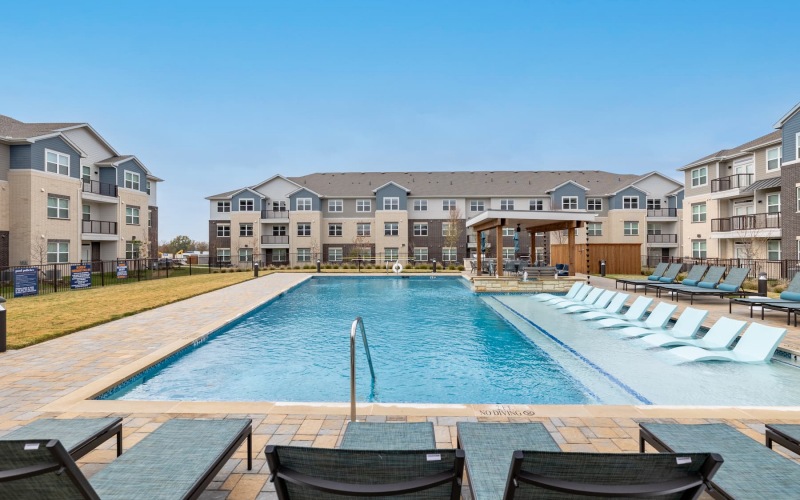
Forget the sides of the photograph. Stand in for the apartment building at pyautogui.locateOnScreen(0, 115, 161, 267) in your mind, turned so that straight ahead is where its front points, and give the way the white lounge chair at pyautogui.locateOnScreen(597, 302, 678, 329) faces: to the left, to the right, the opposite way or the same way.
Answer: the opposite way

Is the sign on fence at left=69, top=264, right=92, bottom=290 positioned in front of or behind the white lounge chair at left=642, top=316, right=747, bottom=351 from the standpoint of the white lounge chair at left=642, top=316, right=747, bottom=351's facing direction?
in front

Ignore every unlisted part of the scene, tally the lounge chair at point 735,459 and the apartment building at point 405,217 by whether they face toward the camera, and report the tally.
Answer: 1

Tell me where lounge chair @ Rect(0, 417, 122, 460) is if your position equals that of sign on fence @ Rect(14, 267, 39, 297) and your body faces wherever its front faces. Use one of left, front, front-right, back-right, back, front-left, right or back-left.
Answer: front-right

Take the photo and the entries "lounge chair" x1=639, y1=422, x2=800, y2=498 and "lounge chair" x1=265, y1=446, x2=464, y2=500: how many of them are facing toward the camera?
0

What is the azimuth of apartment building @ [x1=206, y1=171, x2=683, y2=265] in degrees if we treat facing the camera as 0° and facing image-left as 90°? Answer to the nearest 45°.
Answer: approximately 0°

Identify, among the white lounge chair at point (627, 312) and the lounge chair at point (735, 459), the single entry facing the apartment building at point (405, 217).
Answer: the lounge chair

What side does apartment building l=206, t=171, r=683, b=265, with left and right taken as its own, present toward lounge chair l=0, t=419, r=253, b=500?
front

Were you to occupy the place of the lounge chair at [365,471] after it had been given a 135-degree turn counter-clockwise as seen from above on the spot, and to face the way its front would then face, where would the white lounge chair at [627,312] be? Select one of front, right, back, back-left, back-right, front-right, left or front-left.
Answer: back

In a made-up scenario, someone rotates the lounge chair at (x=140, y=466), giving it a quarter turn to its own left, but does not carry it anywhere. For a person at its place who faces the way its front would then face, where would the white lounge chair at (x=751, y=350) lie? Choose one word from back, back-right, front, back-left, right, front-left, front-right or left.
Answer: back-right

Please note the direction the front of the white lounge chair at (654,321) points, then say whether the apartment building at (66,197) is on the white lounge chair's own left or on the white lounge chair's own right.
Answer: on the white lounge chair's own right

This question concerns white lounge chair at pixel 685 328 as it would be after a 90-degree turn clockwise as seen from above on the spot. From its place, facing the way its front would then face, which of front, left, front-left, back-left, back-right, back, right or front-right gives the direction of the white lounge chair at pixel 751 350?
back

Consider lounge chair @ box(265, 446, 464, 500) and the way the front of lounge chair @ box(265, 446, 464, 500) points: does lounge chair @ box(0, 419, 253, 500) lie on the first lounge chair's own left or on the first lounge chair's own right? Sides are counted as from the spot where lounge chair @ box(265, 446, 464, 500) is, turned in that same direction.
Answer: on the first lounge chair's own left

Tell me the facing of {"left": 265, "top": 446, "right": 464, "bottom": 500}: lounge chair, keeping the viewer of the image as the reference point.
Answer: facing away from the viewer

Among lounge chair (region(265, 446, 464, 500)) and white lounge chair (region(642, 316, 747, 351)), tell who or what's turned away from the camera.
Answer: the lounge chair

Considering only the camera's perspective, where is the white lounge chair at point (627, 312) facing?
facing the viewer and to the left of the viewer

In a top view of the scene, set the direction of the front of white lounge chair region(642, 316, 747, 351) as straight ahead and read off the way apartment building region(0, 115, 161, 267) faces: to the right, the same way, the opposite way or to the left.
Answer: the opposite way

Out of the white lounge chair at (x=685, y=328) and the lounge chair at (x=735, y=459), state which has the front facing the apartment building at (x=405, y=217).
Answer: the lounge chair

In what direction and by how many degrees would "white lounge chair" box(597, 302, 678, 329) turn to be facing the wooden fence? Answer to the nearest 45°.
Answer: approximately 135° to its right
